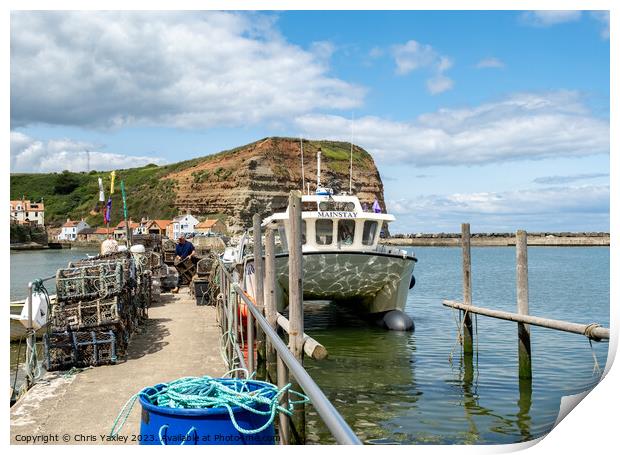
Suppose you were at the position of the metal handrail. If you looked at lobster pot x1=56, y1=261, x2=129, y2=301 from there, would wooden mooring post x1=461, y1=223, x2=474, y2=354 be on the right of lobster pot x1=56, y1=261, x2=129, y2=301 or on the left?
right

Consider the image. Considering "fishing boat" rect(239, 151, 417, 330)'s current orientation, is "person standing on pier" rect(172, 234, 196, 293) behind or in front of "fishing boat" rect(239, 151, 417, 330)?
behind

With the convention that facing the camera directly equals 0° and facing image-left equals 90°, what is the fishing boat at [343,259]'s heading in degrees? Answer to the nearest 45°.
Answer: approximately 0°

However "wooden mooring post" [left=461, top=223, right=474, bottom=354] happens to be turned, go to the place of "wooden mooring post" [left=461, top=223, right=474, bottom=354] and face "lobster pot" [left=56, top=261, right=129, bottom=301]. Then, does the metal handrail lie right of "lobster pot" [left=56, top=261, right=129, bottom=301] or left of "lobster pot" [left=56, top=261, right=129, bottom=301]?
left

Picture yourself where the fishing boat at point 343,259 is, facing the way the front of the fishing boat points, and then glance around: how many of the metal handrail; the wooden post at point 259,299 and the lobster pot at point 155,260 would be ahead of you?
2

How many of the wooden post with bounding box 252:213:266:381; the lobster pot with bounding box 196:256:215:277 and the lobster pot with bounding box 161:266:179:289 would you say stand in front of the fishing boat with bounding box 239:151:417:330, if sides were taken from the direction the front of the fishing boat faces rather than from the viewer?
1

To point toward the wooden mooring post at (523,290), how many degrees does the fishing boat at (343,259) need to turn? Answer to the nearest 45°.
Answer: approximately 45° to its left

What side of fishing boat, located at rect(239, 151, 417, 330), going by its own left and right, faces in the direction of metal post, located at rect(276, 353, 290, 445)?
front

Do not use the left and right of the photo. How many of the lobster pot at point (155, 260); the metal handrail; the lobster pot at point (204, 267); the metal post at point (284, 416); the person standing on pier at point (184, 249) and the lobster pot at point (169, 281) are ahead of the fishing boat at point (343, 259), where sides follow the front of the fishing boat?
2

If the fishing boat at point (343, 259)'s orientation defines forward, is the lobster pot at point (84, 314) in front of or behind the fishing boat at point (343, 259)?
in front

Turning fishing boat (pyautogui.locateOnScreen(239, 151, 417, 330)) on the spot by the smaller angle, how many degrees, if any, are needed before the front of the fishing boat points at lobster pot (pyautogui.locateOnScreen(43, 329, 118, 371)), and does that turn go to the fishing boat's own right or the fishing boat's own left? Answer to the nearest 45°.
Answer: approximately 45° to the fishing boat's own right

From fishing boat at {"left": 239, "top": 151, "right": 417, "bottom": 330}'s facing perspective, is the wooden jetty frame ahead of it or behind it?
ahead

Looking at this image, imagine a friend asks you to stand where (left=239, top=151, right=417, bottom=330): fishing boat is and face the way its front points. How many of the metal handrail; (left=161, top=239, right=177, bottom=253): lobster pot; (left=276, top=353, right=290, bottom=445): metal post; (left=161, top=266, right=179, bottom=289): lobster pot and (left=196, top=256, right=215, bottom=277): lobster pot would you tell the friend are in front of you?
2

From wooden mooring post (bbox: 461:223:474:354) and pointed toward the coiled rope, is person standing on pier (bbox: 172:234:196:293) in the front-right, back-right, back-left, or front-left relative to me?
back-right
